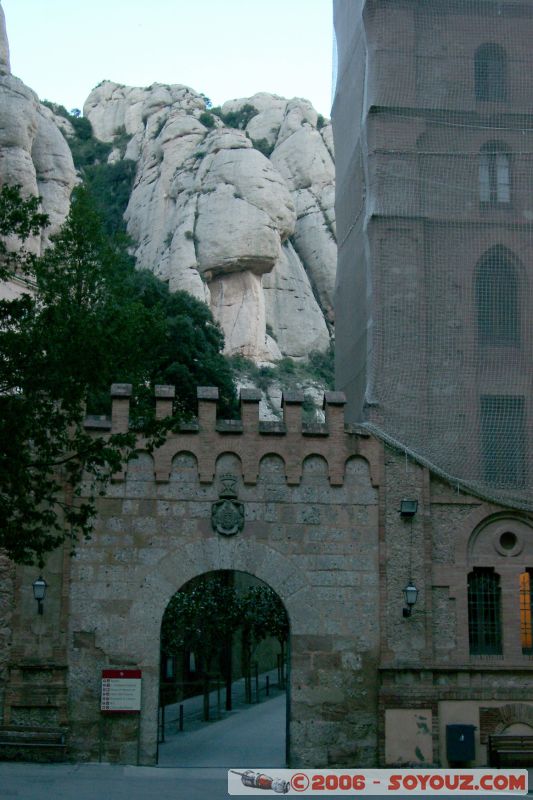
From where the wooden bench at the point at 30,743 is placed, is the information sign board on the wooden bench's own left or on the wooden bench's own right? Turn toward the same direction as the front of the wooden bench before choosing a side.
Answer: on the wooden bench's own left

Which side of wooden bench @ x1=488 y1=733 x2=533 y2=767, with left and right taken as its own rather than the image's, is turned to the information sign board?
right

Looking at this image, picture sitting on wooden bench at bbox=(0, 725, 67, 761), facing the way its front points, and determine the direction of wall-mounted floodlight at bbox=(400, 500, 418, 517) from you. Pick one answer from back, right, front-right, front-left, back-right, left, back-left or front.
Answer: left

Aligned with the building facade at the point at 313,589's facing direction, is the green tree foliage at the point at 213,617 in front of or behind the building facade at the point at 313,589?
behind

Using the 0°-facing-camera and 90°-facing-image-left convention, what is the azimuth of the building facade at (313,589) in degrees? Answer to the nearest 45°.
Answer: approximately 0°

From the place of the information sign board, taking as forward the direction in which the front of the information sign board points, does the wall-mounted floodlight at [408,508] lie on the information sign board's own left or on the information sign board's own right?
on the information sign board's own left

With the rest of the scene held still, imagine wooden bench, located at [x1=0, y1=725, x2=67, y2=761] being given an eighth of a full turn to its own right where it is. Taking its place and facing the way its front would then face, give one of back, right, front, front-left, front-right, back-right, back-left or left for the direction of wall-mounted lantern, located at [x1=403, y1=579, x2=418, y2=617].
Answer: back-left

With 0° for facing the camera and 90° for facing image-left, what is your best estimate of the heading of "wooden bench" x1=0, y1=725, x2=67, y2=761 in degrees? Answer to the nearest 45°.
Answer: approximately 0°

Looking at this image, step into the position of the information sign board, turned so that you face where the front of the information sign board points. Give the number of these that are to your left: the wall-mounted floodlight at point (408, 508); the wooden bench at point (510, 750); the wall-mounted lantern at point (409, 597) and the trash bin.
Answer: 4
